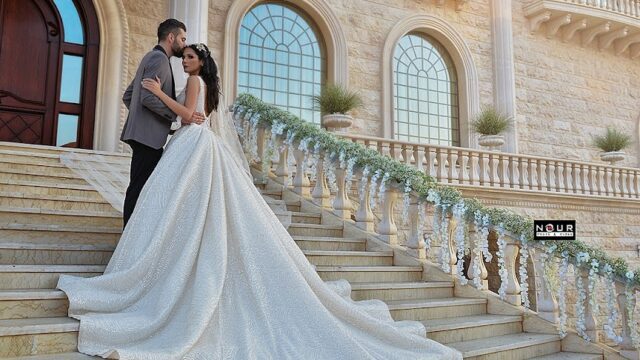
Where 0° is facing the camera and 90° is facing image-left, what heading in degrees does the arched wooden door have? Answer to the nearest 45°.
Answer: approximately 0°

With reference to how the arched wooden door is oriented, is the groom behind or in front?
in front

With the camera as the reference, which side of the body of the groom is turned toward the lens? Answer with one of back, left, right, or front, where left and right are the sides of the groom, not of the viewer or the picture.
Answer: right

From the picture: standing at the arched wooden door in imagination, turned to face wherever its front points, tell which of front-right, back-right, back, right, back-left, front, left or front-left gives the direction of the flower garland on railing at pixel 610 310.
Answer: front-left

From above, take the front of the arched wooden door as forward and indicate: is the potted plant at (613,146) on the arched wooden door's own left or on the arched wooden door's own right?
on the arched wooden door's own left

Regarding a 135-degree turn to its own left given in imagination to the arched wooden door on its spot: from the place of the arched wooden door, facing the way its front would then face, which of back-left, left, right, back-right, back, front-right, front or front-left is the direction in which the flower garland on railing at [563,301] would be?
right

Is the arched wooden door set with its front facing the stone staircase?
yes

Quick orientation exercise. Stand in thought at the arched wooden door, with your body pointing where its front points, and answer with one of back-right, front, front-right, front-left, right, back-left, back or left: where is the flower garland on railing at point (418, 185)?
front-left

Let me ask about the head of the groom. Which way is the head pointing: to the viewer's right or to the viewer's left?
to the viewer's right

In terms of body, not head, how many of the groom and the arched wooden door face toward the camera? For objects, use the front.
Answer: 1

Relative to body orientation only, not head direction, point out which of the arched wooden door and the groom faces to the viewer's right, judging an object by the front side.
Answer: the groom

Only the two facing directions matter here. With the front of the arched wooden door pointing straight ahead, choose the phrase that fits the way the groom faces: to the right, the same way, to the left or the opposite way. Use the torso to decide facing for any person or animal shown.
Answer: to the left
